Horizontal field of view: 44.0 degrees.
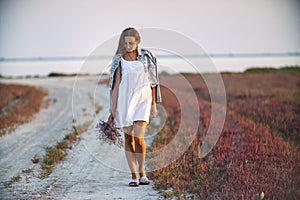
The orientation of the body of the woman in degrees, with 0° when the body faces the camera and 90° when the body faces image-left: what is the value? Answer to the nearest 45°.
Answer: approximately 0°
